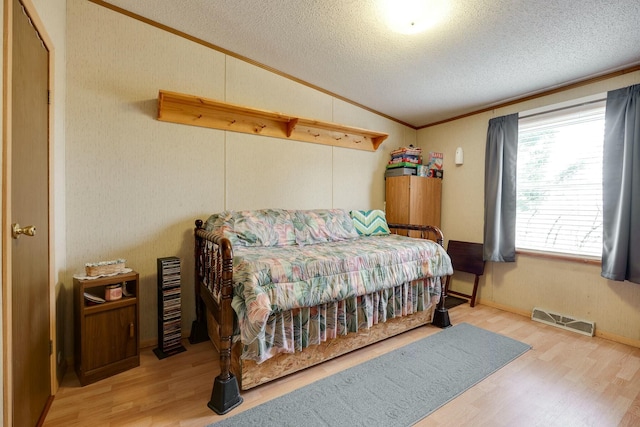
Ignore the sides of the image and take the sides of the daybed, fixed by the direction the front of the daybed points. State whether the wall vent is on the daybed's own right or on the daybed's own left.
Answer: on the daybed's own left

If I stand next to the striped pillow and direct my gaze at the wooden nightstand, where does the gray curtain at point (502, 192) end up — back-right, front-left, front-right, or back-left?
back-left

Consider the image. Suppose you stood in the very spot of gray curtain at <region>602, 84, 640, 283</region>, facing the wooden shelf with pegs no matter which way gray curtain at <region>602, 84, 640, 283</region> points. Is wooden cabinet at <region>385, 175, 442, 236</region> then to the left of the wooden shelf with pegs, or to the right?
right

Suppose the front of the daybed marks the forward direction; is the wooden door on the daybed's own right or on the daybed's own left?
on the daybed's own right

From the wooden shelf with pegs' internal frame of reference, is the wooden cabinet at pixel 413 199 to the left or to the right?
on its left

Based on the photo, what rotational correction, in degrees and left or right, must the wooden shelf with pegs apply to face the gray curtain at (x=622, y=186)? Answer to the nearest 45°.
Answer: approximately 45° to its left

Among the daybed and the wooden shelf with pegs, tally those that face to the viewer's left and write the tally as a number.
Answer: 0

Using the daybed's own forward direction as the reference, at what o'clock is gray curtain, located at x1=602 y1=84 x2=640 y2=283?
The gray curtain is roughly at 10 o'clock from the daybed.

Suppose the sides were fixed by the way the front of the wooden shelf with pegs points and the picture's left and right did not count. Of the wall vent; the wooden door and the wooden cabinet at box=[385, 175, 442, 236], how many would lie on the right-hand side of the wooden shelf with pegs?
1

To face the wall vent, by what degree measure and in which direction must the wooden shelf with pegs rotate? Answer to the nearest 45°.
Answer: approximately 45° to its left

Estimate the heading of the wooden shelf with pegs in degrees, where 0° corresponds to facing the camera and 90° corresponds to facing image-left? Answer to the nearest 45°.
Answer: approximately 315°

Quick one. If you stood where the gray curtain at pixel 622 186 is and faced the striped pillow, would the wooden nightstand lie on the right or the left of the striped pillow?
left
